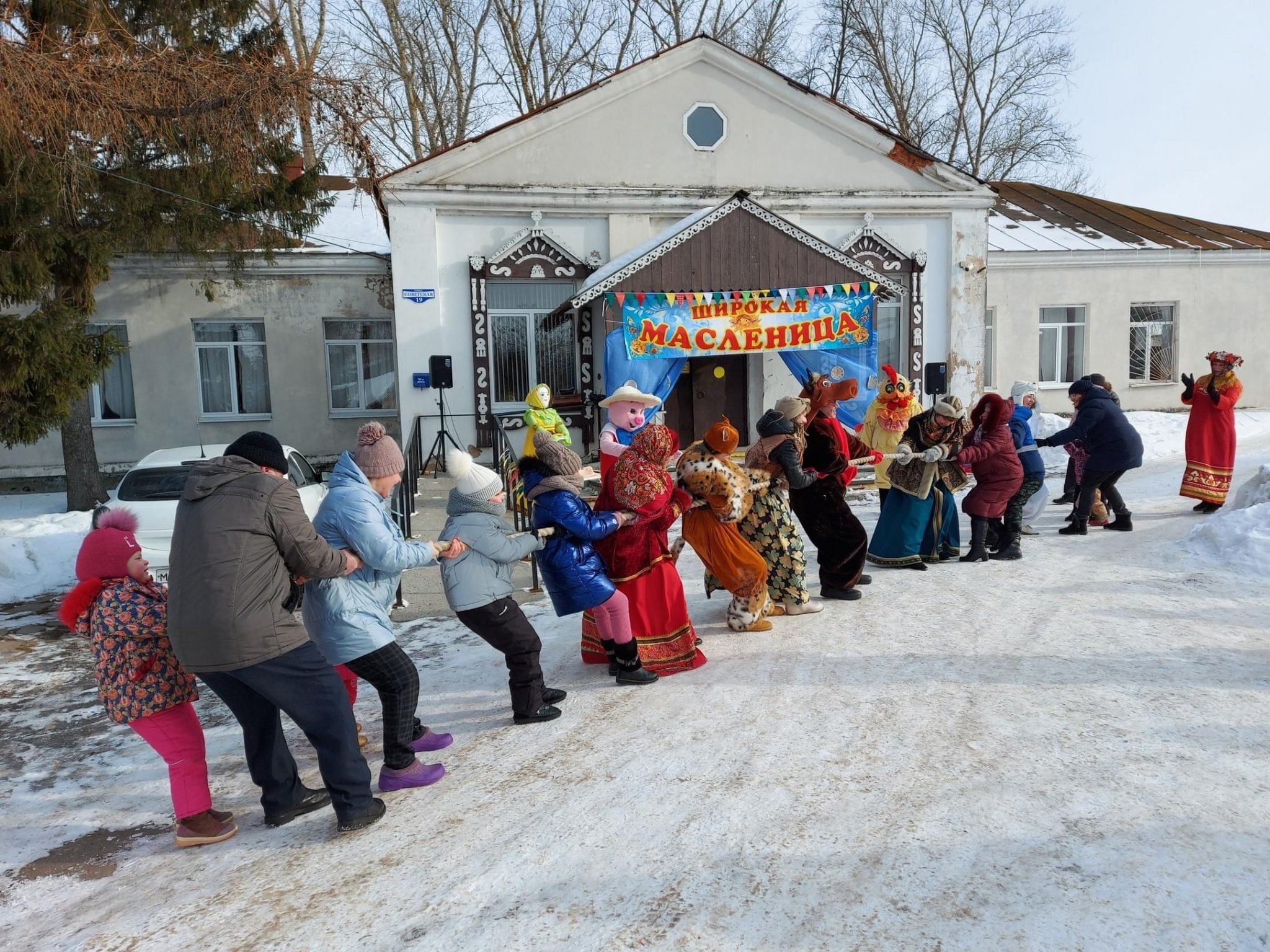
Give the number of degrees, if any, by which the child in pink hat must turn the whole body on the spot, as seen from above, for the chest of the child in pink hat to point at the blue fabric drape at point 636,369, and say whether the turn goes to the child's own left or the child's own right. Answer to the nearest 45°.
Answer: approximately 45° to the child's own left

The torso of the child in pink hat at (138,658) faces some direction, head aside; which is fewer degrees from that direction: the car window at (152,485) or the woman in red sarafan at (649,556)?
the woman in red sarafan

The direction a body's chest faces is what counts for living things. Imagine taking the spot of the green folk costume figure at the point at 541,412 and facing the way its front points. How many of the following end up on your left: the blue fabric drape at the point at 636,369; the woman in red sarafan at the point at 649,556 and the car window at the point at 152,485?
1

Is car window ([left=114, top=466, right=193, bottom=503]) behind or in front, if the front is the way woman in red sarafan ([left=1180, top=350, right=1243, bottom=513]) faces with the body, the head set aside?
in front

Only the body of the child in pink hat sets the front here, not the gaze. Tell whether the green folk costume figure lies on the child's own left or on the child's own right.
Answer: on the child's own left

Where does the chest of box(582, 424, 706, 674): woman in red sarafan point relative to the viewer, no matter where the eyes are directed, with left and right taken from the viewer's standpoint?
facing away from the viewer and to the right of the viewer

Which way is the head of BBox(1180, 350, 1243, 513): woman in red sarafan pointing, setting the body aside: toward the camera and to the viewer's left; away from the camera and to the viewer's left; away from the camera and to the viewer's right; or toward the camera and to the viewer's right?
toward the camera and to the viewer's left

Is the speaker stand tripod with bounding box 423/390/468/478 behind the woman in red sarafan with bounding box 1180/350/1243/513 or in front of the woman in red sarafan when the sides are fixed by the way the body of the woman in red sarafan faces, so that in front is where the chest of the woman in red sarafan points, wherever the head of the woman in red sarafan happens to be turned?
in front

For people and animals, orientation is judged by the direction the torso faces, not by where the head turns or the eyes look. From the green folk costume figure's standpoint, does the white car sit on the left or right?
on its right

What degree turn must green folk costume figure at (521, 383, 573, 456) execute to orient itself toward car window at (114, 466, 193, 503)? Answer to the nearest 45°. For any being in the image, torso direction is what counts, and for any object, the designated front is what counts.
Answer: approximately 135° to its right

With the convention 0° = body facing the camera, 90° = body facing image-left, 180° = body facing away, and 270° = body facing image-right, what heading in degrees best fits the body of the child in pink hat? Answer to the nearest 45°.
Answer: approximately 270°
